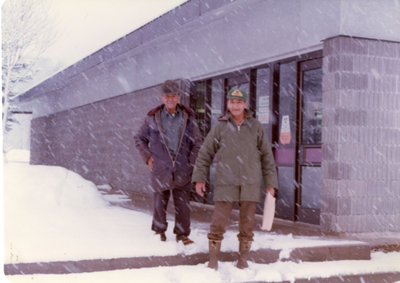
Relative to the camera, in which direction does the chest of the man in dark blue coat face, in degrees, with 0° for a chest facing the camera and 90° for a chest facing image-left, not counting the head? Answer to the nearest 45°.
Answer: approximately 0°

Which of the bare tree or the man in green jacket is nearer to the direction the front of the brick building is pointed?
the man in green jacket

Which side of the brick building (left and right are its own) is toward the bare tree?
right

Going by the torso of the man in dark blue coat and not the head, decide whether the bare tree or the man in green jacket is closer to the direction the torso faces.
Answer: the man in green jacket

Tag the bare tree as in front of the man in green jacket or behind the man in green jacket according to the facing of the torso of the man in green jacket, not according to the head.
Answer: behind

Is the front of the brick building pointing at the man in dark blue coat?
yes

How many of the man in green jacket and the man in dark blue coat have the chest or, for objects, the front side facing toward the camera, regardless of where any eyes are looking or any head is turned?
2

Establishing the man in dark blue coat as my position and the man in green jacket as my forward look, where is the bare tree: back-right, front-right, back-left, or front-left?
back-left

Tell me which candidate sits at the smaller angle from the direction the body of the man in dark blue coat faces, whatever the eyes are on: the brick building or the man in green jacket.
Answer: the man in green jacket

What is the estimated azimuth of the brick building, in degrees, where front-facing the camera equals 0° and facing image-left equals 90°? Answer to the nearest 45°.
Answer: approximately 45°

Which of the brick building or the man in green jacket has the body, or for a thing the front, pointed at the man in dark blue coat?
the brick building
